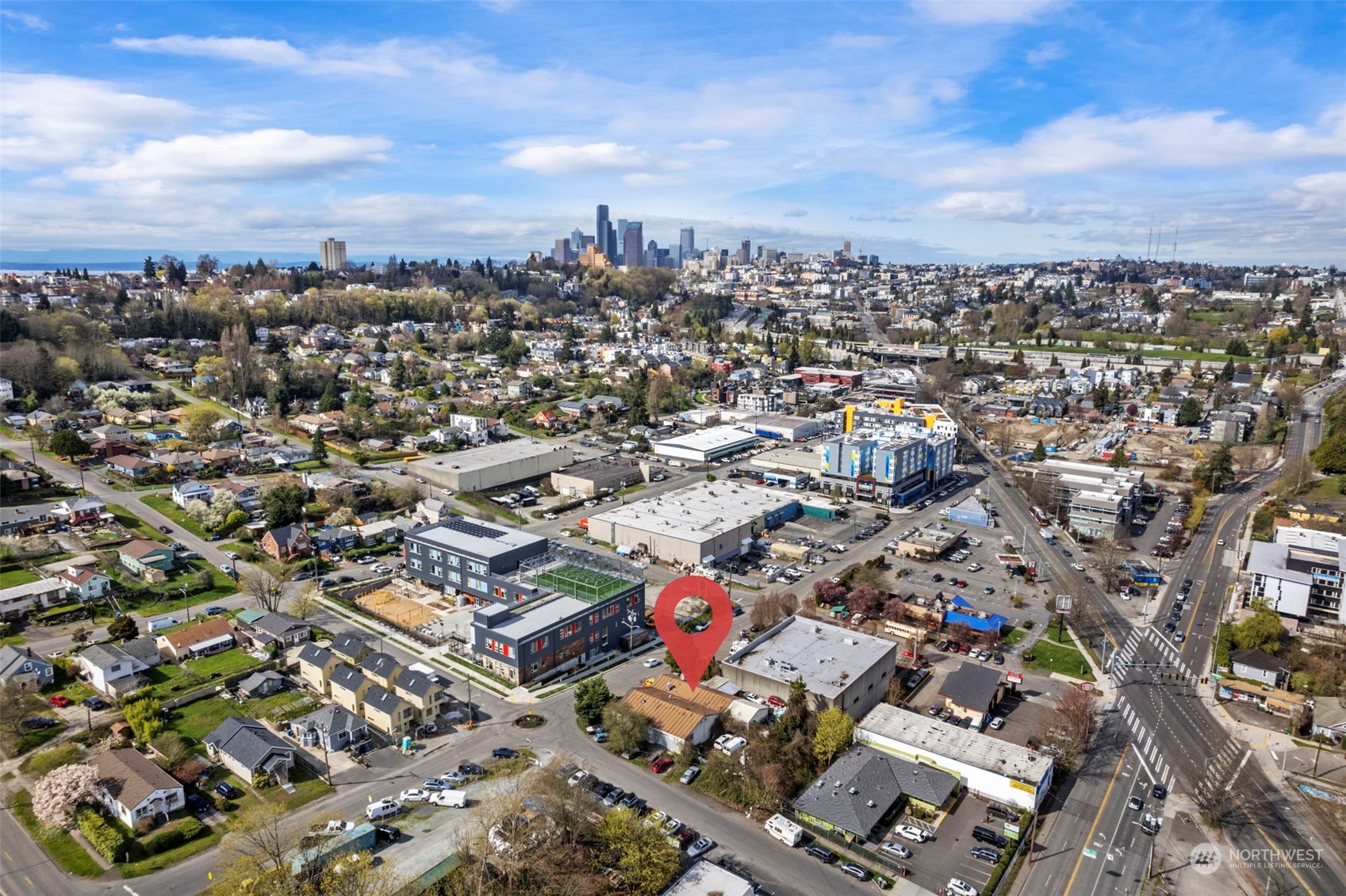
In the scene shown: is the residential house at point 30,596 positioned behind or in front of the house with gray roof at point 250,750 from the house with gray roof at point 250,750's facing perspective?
behind

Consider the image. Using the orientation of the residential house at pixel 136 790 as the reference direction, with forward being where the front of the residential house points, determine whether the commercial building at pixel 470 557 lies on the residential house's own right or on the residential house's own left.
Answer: on the residential house's own left

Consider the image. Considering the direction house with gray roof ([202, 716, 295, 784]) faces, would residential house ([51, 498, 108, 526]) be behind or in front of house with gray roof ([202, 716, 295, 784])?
behind

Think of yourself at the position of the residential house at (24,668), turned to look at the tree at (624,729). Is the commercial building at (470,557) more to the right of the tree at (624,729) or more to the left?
left

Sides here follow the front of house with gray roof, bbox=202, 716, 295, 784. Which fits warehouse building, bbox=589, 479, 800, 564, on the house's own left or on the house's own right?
on the house's own left

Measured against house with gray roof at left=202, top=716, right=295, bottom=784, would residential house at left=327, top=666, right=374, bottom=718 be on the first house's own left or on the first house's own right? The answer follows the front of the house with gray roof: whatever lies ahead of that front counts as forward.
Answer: on the first house's own left

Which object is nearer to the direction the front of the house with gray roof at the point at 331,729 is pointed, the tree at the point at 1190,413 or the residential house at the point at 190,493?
the tree
